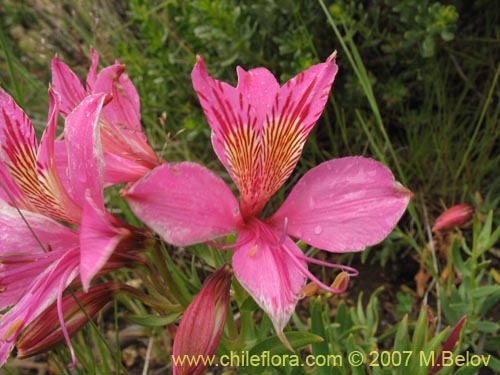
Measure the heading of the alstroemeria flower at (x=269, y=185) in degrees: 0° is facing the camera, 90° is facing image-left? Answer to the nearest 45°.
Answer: approximately 0°

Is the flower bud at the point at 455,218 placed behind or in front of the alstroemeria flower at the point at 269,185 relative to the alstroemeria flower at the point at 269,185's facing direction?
behind
